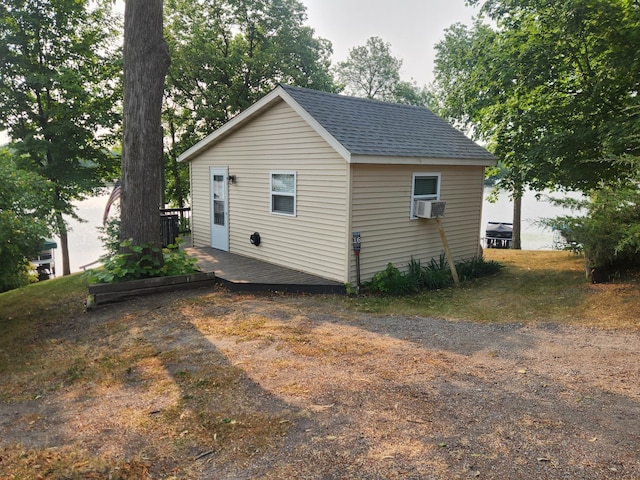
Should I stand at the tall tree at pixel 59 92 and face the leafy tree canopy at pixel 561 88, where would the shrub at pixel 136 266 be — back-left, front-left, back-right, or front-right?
front-right

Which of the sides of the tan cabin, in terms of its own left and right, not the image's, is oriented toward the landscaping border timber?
front

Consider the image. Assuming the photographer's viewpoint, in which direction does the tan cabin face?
facing the viewer and to the left of the viewer

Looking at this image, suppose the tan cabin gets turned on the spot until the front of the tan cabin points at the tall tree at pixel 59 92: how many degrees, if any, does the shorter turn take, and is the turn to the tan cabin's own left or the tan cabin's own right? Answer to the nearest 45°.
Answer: approximately 90° to the tan cabin's own right

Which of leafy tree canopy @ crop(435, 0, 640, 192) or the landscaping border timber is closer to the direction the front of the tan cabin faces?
the landscaping border timber

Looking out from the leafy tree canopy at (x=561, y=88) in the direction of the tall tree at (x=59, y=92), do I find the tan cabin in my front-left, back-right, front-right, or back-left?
front-left
